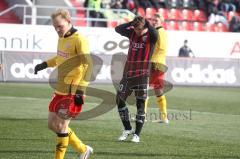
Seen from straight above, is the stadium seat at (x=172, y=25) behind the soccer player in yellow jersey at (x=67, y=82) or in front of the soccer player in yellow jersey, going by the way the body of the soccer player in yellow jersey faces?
behind
